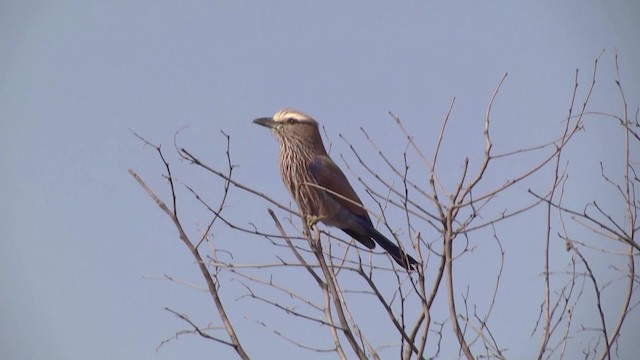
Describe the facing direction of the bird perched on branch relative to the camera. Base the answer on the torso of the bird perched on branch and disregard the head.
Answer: to the viewer's left
